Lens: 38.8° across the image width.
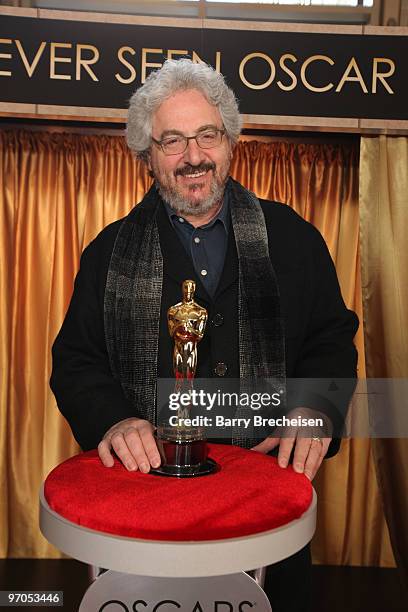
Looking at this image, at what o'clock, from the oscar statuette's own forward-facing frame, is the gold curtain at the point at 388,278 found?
The gold curtain is roughly at 7 o'clock from the oscar statuette.

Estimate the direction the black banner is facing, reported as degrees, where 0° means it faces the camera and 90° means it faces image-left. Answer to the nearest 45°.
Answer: approximately 0°

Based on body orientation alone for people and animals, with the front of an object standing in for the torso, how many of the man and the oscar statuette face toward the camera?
2

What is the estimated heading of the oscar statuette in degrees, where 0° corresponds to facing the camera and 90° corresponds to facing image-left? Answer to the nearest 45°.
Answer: approximately 0°

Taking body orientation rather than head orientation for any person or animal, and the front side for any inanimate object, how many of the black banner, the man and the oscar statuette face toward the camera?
3
